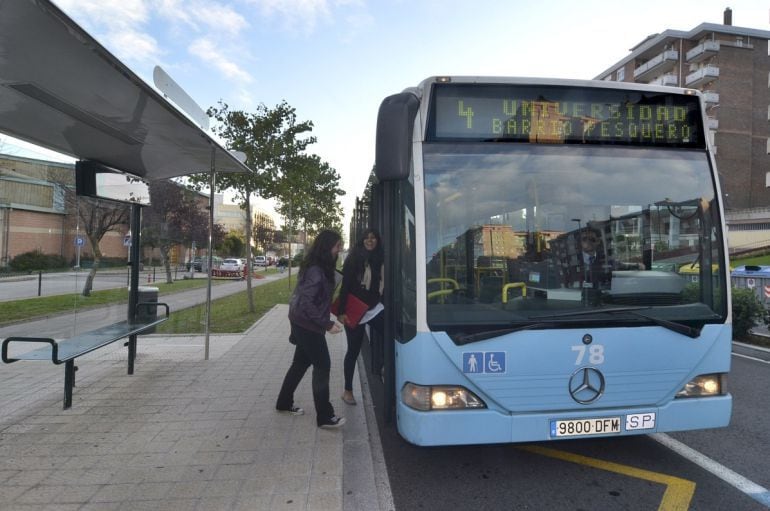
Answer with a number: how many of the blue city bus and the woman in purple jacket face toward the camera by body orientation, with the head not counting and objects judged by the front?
1

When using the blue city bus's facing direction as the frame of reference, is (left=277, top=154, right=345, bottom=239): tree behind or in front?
behind

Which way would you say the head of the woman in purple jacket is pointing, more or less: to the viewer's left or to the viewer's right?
to the viewer's right

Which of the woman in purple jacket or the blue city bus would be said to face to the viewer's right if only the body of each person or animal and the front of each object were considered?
the woman in purple jacket

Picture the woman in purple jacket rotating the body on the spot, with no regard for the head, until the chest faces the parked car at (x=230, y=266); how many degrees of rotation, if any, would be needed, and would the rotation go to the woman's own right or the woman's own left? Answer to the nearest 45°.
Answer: approximately 90° to the woman's own left

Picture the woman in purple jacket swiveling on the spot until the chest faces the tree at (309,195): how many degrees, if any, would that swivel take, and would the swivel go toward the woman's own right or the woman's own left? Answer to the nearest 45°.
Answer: approximately 90° to the woman's own left

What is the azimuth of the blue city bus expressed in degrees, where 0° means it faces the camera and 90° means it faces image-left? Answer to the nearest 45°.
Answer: approximately 0°

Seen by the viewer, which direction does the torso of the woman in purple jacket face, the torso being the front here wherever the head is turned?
to the viewer's right

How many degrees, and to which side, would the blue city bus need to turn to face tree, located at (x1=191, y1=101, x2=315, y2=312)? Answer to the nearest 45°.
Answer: approximately 135° to its right

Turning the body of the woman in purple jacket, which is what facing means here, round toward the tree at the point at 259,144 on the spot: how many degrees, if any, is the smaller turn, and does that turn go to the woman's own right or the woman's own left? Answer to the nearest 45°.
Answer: approximately 90° to the woman's own left

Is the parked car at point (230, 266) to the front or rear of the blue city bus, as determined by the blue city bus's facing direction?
to the rear

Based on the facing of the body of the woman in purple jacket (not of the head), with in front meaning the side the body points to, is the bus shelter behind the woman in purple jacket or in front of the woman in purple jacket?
behind
